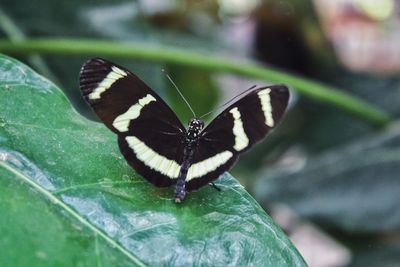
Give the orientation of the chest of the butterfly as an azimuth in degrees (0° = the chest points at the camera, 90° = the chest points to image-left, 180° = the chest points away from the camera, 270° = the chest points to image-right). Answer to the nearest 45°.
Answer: approximately 180°
